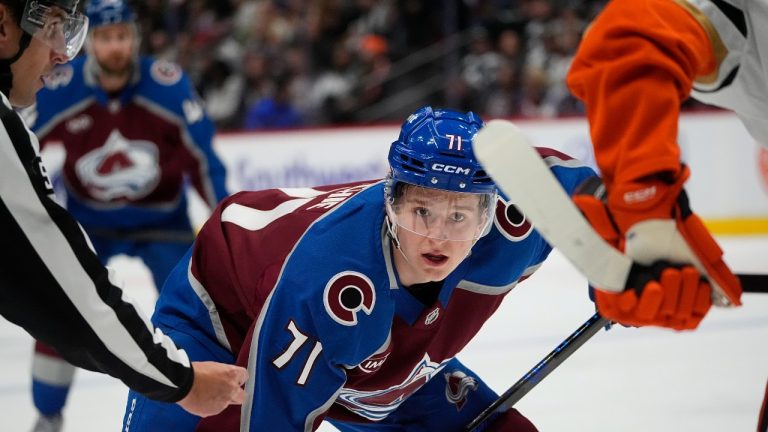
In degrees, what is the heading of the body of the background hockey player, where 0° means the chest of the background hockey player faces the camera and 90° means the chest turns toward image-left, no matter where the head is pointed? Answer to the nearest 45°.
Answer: approximately 0°

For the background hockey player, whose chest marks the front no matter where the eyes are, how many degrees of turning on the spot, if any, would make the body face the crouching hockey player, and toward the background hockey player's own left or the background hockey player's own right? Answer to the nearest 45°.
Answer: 0° — they already face them

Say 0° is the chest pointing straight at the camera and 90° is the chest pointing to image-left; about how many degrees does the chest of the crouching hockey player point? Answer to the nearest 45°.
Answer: approximately 315°

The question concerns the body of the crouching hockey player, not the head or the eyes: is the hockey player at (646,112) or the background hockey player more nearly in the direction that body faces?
the hockey player
